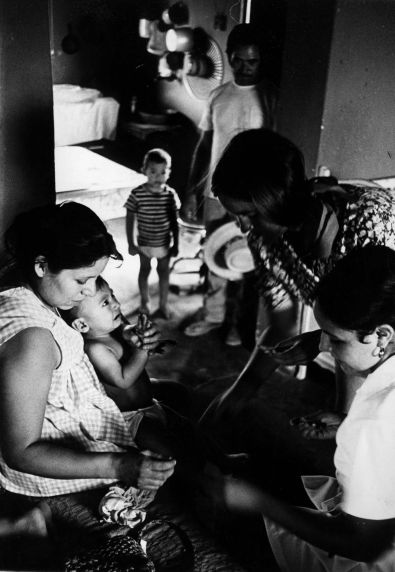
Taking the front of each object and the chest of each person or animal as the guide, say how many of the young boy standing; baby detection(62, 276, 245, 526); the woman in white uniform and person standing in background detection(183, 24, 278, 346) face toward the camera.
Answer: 2

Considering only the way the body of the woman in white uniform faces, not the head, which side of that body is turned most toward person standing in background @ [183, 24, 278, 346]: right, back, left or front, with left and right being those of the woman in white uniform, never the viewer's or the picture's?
right

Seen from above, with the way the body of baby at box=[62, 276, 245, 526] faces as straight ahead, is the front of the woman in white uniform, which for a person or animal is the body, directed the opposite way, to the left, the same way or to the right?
the opposite way

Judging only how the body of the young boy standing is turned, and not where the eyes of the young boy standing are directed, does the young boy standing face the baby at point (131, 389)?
yes

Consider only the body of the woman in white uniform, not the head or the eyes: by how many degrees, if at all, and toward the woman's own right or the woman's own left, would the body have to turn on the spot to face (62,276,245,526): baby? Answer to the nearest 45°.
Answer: approximately 45° to the woman's own right

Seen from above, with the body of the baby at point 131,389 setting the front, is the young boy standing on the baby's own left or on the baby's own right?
on the baby's own left

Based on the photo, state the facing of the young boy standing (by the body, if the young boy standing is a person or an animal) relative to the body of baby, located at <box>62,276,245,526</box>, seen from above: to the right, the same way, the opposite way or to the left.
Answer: to the right

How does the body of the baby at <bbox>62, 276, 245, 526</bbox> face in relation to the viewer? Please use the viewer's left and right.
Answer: facing to the right of the viewer

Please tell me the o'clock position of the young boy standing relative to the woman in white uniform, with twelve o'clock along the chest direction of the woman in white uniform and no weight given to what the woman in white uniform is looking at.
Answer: The young boy standing is roughly at 2 o'clock from the woman in white uniform.

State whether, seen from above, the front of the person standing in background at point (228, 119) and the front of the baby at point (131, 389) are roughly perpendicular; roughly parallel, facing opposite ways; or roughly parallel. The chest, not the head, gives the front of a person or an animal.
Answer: roughly perpendicular

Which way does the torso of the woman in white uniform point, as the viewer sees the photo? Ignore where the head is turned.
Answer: to the viewer's left
